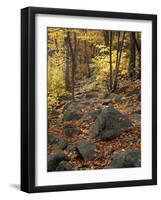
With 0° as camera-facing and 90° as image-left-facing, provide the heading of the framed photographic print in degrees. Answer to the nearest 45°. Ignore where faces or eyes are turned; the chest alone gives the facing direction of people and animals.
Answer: approximately 315°
